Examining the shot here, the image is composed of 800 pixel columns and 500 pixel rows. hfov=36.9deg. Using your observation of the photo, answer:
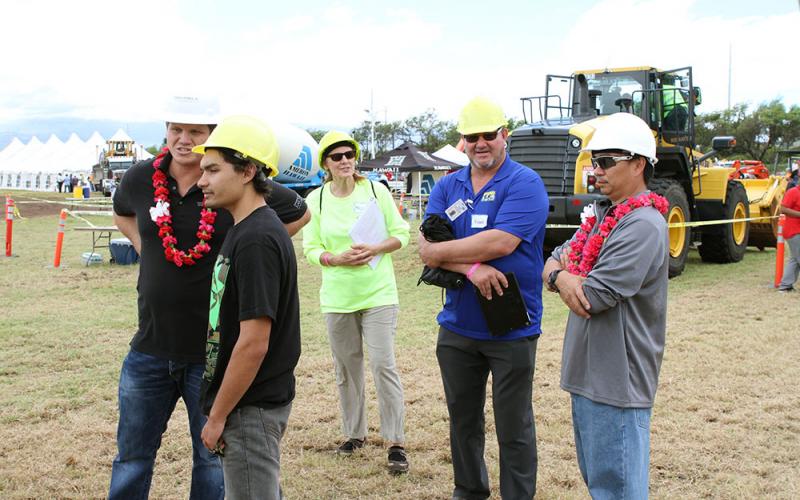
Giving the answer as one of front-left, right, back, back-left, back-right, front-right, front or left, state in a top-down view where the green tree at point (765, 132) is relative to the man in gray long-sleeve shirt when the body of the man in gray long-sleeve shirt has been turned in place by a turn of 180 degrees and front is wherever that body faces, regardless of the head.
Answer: front-left

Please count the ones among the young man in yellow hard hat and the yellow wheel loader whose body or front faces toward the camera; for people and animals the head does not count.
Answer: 0

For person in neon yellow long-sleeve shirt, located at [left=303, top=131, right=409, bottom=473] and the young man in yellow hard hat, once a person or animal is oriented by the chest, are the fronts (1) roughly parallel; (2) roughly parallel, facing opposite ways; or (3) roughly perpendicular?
roughly perpendicular

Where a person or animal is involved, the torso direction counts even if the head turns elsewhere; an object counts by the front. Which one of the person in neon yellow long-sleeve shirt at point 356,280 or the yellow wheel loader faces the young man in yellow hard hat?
the person in neon yellow long-sleeve shirt

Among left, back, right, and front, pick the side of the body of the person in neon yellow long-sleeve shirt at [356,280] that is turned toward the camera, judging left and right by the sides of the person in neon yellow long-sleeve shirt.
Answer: front

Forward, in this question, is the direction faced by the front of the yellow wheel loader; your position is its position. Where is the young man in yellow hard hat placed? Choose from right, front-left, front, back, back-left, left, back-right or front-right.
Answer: back-right

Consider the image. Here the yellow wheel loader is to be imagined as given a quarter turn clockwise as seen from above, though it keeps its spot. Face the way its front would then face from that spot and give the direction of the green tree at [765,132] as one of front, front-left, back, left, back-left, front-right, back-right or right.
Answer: back-left

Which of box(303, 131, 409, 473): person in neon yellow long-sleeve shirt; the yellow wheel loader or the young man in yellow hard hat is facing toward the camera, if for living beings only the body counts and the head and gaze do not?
the person in neon yellow long-sleeve shirt

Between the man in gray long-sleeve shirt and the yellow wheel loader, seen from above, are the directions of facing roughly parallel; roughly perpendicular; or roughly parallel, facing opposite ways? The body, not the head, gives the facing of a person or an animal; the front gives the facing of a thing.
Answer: roughly parallel, facing opposite ways

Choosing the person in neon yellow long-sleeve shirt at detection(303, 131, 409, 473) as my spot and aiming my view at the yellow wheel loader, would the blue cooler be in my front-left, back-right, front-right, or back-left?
front-left

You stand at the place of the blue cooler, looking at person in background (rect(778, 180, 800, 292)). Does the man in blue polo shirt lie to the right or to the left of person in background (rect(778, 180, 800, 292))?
right

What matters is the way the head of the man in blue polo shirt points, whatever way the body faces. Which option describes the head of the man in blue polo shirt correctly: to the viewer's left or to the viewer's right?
to the viewer's left

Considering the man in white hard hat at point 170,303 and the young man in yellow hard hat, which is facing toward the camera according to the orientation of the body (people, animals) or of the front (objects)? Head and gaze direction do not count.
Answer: the man in white hard hat

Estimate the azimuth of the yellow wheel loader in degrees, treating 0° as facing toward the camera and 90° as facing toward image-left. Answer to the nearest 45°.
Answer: approximately 225°

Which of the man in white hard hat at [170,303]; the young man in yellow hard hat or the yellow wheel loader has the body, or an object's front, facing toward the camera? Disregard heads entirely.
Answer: the man in white hard hat

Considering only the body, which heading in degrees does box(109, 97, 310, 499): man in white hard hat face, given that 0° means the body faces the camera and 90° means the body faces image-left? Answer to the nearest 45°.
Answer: approximately 0°
